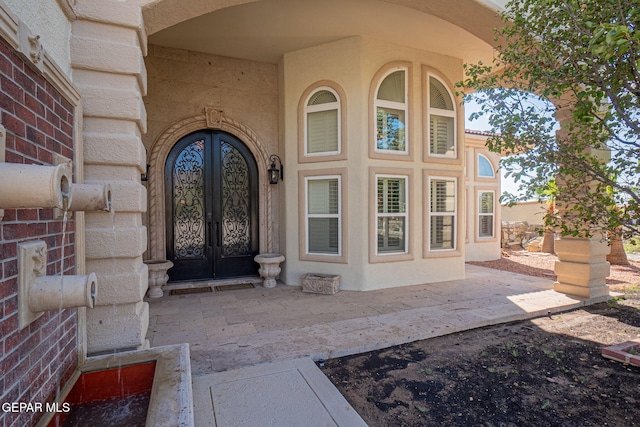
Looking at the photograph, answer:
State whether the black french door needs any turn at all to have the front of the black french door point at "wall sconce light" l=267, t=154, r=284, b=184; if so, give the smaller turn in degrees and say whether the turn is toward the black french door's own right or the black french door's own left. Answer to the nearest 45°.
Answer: approximately 90° to the black french door's own left

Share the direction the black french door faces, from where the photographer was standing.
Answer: facing the viewer

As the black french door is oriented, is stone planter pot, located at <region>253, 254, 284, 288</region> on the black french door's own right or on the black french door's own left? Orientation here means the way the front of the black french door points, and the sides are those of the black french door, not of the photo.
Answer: on the black french door's own left

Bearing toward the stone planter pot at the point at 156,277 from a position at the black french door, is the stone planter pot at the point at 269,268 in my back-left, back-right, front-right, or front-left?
back-left
